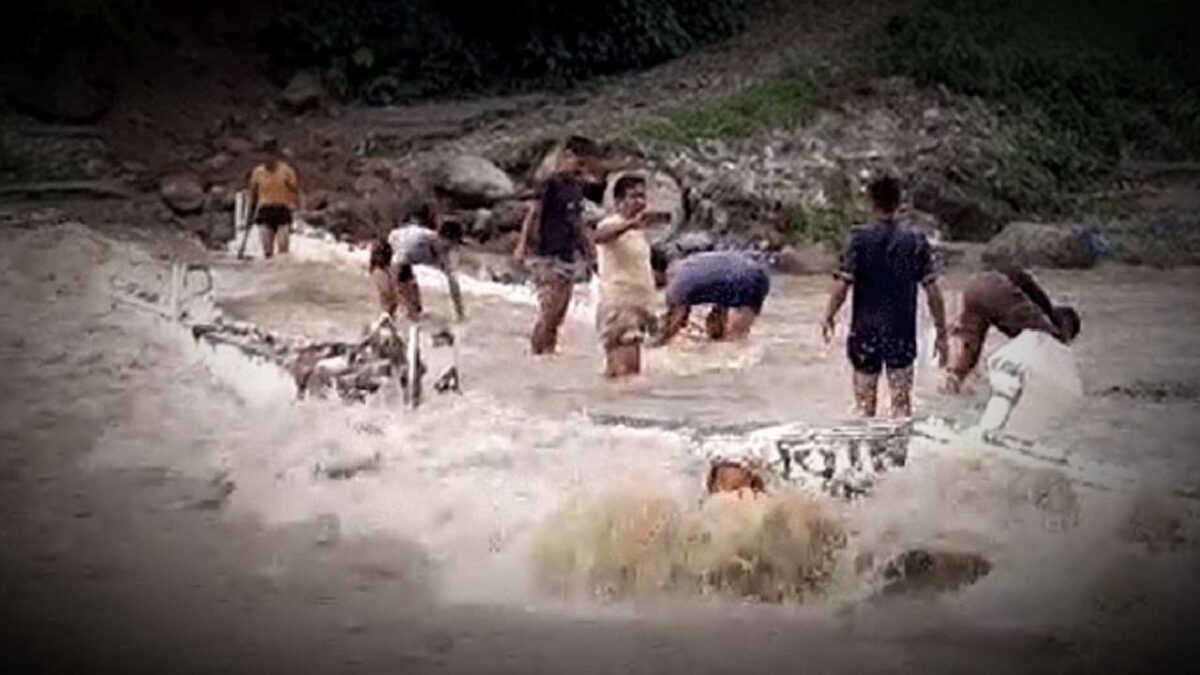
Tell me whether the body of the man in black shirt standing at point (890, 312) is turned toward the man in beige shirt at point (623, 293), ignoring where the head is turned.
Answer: no

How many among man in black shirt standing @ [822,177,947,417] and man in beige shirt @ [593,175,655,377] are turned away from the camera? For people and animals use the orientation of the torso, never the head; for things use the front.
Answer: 1

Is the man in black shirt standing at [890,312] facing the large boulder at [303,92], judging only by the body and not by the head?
no

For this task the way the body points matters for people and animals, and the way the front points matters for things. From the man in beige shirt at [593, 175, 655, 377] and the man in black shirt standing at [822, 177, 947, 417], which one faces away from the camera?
the man in black shirt standing

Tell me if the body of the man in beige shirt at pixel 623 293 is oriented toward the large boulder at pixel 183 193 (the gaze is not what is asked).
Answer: no

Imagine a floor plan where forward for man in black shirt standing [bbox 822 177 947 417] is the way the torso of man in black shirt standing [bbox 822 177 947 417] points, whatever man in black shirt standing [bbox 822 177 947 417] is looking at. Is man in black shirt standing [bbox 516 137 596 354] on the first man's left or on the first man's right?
on the first man's left

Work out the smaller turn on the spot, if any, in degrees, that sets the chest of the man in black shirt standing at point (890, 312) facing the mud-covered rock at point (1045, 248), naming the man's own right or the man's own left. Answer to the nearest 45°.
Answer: approximately 45° to the man's own right

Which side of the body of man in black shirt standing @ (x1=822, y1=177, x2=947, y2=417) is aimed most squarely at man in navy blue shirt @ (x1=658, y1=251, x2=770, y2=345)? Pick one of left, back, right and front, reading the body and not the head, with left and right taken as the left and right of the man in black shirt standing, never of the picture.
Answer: front

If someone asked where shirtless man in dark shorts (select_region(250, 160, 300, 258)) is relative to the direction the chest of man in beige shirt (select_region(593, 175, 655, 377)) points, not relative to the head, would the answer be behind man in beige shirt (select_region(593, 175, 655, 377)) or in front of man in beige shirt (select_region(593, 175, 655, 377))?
behind

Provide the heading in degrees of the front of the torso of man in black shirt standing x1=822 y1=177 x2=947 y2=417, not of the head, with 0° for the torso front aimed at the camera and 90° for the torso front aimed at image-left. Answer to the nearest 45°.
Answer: approximately 180°
